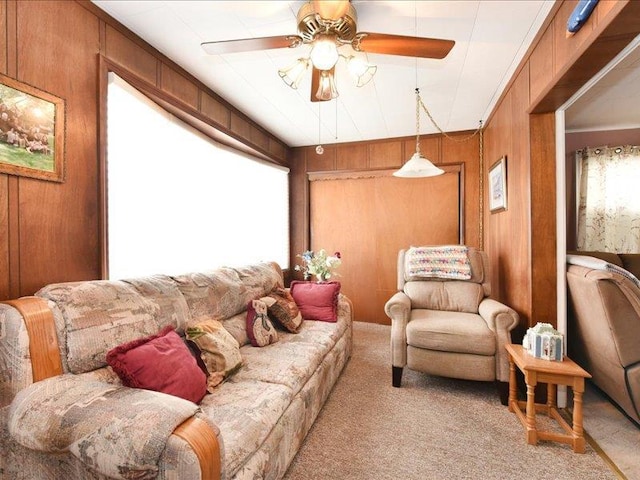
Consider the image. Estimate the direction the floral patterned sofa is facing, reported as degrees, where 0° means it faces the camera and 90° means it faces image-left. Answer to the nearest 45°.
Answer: approximately 315°

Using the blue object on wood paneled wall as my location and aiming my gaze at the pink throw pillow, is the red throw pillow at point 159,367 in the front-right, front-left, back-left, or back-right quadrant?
front-left

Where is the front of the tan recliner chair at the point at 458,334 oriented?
toward the camera

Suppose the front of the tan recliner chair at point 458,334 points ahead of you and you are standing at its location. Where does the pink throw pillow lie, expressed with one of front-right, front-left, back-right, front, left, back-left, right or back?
right

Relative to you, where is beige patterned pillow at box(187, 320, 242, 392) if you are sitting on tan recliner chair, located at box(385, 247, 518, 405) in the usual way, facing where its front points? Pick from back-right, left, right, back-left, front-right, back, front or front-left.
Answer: front-right

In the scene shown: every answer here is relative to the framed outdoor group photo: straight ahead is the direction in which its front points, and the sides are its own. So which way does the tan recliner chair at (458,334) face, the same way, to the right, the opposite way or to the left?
to the right

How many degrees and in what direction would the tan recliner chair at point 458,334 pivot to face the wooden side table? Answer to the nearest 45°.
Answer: approximately 45° to its left

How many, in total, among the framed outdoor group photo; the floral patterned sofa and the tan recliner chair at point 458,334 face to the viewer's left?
0

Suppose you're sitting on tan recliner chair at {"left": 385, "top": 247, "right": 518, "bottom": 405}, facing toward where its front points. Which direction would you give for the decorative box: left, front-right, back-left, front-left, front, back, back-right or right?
front-left

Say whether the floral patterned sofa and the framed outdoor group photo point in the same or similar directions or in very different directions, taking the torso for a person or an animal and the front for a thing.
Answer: same or similar directions

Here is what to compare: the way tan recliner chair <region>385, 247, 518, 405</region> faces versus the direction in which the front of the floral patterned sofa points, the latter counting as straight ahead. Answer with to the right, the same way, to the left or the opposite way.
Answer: to the right

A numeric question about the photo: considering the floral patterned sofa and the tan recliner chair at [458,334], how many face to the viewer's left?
0

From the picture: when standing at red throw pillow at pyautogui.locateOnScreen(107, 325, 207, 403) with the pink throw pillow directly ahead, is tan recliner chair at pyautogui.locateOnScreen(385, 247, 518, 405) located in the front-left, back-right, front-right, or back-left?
front-right

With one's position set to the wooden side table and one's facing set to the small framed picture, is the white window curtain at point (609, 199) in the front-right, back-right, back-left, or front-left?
front-right
